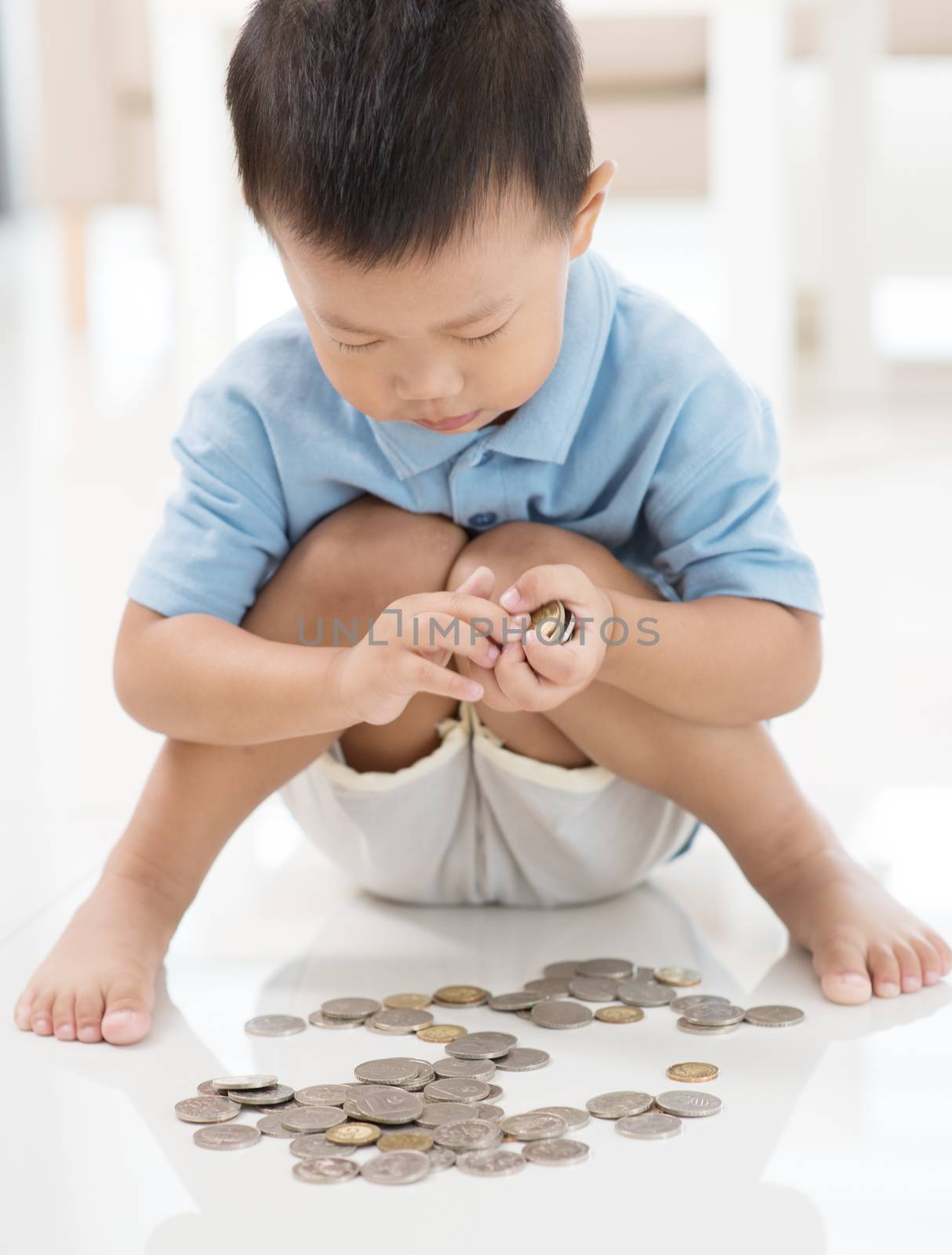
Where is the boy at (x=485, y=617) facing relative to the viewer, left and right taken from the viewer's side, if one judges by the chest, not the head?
facing the viewer
